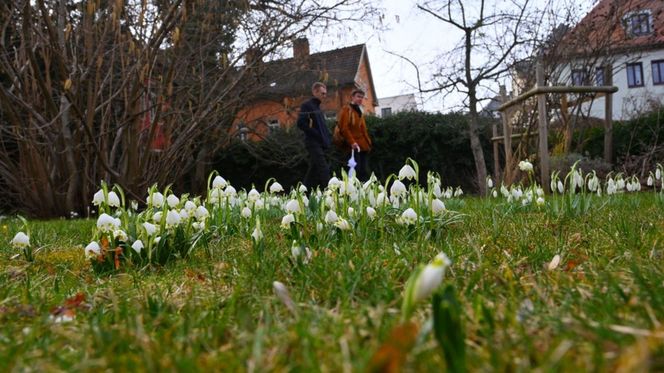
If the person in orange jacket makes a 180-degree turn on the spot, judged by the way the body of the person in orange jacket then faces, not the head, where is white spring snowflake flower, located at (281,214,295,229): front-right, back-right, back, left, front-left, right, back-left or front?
back-left

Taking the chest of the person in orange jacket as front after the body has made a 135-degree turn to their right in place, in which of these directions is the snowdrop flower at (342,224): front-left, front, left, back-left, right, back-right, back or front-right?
left

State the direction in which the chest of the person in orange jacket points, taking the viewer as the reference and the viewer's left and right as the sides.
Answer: facing the viewer and to the right of the viewer

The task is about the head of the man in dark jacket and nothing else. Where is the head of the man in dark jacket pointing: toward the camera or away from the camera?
toward the camera
